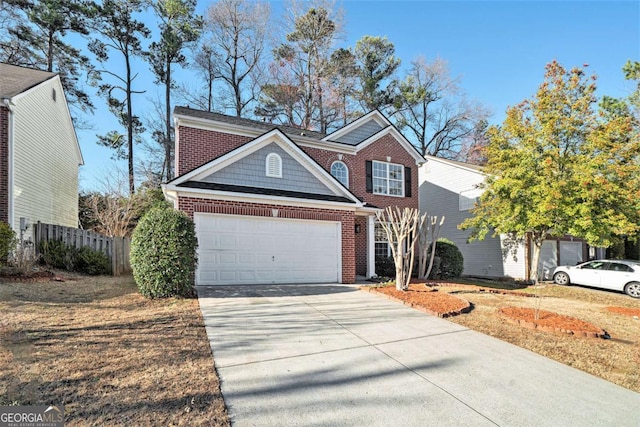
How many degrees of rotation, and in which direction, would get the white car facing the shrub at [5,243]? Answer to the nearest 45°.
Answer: approximately 45° to its left

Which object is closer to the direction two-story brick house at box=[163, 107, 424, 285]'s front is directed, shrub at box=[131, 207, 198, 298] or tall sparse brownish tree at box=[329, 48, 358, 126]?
the shrub

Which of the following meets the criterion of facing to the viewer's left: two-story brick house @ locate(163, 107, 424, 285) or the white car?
the white car

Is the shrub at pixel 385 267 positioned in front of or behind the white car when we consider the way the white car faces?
in front

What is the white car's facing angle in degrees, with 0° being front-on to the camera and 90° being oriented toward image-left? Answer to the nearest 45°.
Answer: approximately 90°

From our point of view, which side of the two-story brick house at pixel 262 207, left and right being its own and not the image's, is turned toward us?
front

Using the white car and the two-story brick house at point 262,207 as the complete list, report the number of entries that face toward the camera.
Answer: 1
